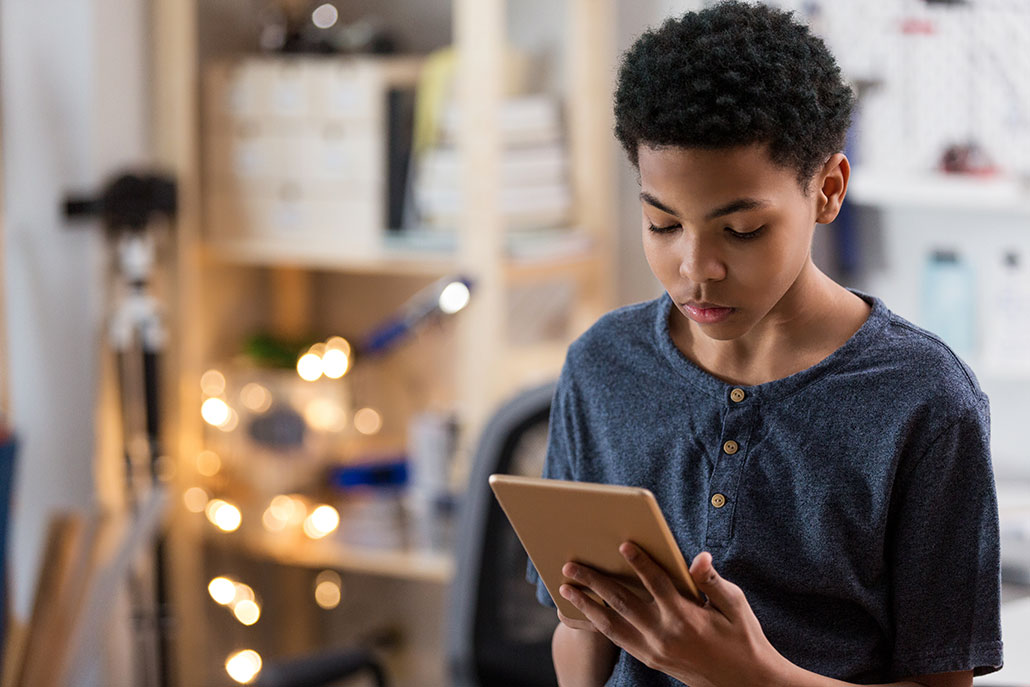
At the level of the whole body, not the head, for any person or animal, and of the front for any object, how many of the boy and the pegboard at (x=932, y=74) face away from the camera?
0

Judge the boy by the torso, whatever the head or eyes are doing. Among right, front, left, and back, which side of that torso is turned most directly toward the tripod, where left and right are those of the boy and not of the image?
right

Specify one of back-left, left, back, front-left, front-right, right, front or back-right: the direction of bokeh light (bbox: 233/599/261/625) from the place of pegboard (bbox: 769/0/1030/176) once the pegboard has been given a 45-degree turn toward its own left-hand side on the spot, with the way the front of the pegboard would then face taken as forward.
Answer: back-right

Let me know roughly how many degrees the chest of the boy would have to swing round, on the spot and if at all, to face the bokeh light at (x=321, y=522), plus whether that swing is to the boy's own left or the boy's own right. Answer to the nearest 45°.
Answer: approximately 90° to the boy's own right

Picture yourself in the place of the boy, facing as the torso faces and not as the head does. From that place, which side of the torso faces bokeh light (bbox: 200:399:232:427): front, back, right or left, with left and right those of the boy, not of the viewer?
right

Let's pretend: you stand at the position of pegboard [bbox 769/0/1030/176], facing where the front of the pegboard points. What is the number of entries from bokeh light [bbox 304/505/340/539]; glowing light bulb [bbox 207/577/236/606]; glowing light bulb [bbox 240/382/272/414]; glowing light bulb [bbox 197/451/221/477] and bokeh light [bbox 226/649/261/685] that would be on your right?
5

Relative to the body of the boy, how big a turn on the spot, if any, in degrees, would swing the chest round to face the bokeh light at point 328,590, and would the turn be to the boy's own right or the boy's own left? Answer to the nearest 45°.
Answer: approximately 90° to the boy's own right

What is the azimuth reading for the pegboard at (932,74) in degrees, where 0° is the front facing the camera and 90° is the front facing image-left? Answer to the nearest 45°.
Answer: approximately 0°

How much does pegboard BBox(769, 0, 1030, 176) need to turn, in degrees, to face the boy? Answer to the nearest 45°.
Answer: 0° — it already faces them

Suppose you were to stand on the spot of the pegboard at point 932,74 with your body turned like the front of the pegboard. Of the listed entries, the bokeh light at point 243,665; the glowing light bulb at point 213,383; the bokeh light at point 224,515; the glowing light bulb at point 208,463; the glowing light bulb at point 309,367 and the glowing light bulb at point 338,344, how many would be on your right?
6

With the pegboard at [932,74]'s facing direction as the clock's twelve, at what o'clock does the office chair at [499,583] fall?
The office chair is roughly at 1 o'clock from the pegboard.

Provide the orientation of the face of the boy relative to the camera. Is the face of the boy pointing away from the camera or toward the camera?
toward the camera

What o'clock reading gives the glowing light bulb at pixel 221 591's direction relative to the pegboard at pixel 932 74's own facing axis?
The glowing light bulb is roughly at 3 o'clock from the pegboard.

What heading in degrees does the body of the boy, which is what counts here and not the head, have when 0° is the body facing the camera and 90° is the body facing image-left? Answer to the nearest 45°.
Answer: approximately 45°

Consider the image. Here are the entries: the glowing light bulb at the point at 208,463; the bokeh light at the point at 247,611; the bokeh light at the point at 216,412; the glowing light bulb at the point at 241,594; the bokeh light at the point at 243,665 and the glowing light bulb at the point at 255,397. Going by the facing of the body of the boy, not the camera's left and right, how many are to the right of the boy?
6

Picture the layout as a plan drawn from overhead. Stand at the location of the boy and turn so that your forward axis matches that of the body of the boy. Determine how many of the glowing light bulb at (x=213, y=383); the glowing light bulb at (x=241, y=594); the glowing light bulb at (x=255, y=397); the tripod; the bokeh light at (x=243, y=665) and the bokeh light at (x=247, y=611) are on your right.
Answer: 6

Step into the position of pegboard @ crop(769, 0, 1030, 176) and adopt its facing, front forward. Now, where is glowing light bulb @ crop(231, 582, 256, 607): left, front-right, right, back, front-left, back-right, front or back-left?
right
